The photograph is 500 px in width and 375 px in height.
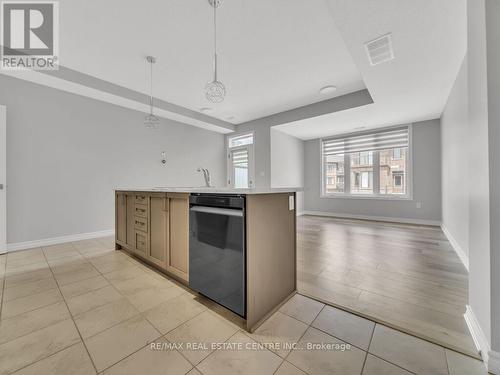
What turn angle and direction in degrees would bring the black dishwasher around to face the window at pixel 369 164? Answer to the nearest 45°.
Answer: approximately 180°

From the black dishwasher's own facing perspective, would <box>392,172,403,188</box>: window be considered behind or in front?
behind

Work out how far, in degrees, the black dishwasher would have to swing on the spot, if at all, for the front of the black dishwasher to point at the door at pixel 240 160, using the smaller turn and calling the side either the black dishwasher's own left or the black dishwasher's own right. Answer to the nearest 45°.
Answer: approximately 135° to the black dishwasher's own right

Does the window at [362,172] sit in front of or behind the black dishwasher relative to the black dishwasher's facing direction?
behind

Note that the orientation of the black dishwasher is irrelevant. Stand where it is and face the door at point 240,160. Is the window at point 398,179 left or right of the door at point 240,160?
right

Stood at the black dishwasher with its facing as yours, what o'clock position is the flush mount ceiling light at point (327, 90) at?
The flush mount ceiling light is roughly at 6 o'clock from the black dishwasher.

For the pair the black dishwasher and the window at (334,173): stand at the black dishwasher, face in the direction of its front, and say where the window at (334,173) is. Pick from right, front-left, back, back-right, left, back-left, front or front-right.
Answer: back
